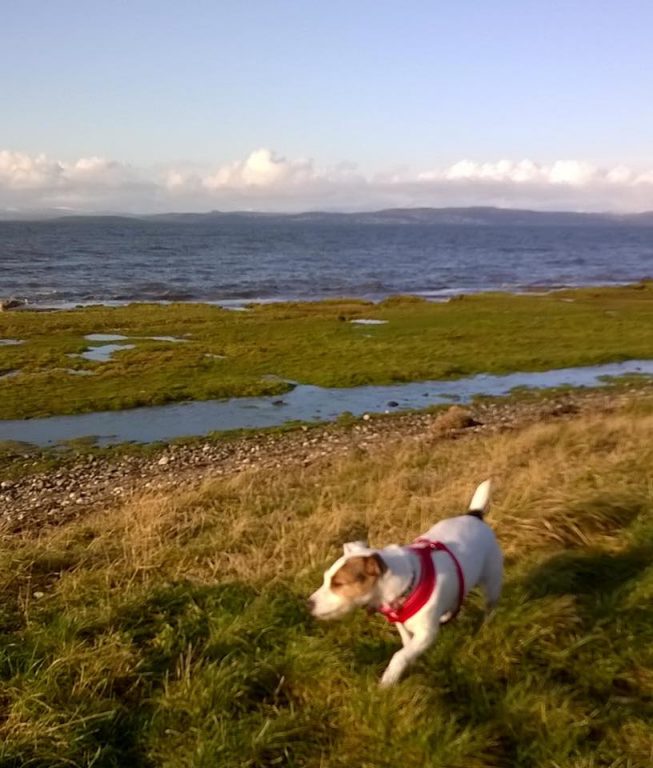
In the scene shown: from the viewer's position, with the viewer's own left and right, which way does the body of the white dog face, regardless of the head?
facing the viewer and to the left of the viewer

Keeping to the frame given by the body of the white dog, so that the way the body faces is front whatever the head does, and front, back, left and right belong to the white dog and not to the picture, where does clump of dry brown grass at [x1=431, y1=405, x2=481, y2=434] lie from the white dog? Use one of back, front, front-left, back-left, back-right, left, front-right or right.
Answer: back-right
